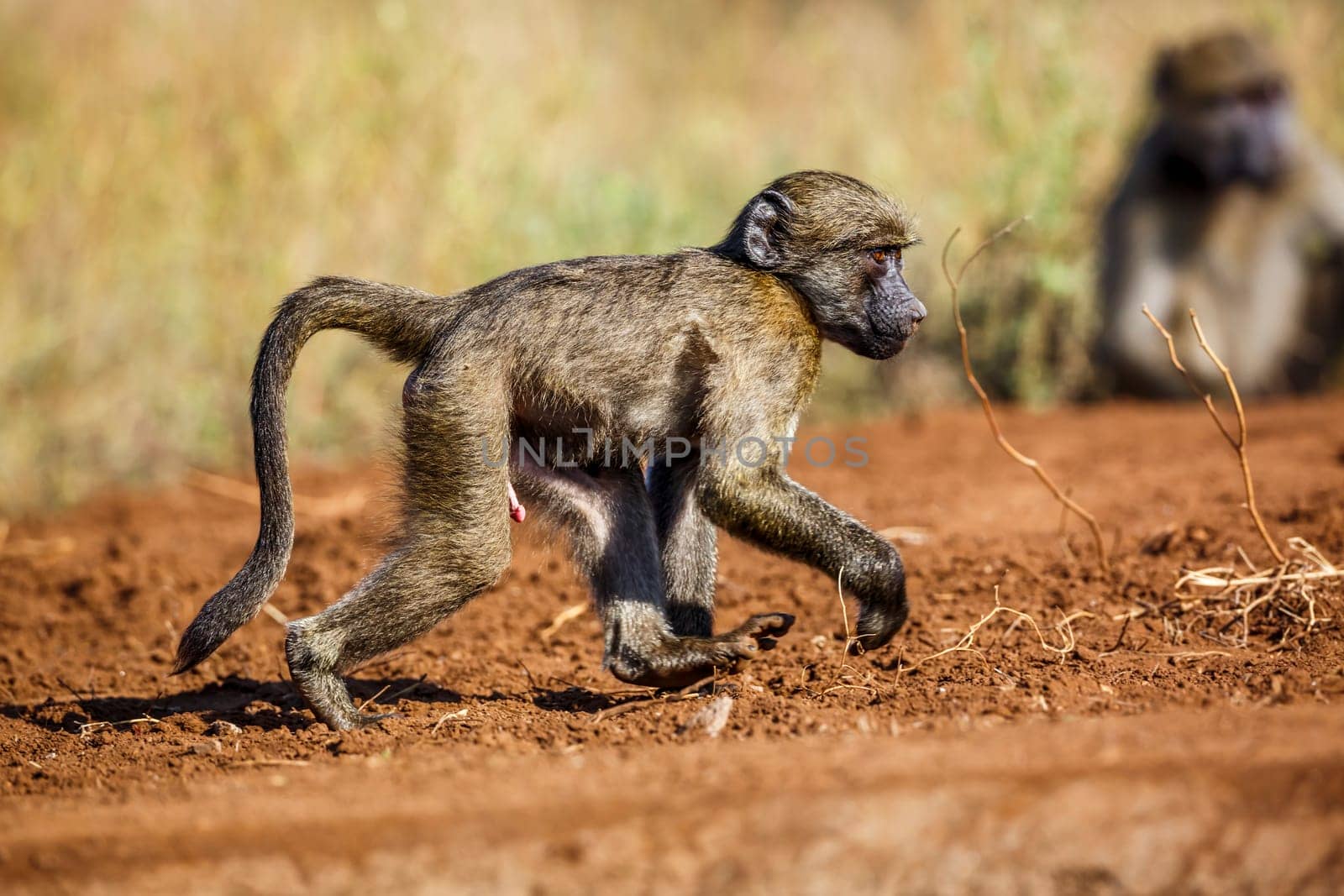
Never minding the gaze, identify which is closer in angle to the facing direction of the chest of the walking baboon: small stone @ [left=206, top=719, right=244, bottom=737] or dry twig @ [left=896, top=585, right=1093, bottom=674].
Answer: the dry twig

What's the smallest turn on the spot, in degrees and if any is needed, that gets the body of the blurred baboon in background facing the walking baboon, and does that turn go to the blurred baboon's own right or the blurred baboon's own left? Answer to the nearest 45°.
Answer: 0° — it already faces it

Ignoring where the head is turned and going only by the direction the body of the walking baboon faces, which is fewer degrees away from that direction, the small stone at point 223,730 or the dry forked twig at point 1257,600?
the dry forked twig

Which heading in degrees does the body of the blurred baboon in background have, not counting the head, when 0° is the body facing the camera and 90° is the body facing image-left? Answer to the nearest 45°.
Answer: approximately 0°

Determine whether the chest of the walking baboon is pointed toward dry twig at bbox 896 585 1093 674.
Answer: yes

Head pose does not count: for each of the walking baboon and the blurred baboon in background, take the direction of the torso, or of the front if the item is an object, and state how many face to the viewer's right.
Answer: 1

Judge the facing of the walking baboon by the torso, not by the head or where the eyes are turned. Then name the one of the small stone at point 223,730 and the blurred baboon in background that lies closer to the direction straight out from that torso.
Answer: the blurred baboon in background

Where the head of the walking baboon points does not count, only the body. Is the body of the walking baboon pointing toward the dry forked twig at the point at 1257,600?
yes

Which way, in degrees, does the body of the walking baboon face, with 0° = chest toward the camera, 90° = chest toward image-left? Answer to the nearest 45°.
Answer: approximately 270°

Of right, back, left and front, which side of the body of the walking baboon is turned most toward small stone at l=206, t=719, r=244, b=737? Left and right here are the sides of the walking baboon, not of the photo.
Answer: back

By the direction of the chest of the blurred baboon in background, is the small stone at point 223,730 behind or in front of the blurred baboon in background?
in front

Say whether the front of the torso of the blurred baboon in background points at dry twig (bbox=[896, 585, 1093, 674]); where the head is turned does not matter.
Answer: yes
